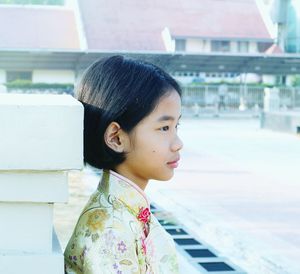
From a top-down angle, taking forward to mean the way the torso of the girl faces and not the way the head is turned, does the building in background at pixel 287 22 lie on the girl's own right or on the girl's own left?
on the girl's own left

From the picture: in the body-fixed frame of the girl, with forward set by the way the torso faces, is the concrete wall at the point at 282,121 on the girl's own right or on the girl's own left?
on the girl's own left

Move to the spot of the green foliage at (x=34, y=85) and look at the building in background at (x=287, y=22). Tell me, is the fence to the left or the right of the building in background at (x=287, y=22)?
right

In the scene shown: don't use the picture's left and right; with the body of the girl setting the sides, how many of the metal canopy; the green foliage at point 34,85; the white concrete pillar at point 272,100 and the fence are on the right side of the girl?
0

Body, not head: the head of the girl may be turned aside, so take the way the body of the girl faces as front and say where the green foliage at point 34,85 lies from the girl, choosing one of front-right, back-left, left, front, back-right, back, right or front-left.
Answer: back-left

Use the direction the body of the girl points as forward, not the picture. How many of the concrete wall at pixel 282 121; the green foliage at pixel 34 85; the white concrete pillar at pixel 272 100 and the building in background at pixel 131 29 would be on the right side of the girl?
0

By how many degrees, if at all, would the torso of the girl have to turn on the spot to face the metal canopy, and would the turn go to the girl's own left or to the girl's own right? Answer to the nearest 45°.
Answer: approximately 135° to the girl's own left

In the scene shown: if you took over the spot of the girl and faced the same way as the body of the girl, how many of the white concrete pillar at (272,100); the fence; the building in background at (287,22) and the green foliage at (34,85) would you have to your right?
0

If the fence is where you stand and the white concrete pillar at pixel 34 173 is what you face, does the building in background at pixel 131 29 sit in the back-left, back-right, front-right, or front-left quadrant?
back-right

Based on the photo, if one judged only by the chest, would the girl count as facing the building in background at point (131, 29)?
no

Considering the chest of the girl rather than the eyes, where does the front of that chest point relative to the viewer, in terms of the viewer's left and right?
facing the viewer and to the right of the viewer

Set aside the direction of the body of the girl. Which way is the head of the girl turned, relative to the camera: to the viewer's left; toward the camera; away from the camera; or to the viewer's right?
to the viewer's right

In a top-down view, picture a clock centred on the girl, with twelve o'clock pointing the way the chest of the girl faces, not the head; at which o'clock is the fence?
The fence is roughly at 8 o'clock from the girl.
